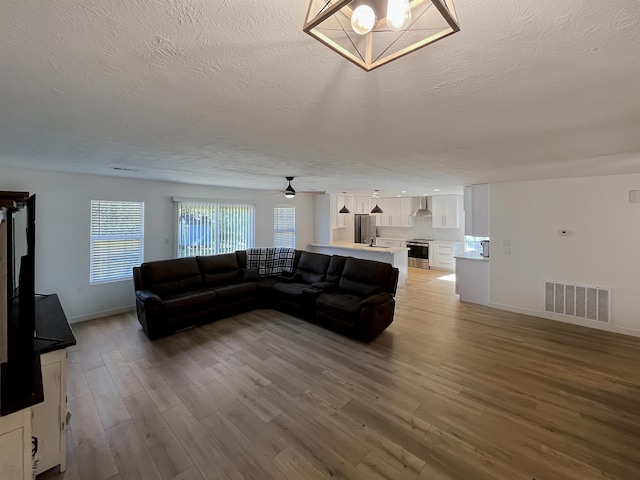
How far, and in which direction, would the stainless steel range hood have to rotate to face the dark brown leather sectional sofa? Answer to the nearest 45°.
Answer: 0° — it already faces it

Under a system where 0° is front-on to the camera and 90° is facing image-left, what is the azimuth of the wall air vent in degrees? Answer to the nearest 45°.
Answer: approximately 45°

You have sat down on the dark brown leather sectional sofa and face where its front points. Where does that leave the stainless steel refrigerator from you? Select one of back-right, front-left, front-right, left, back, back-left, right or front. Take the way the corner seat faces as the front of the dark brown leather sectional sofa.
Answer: back-left

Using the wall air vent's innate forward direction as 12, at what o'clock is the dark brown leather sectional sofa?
The dark brown leather sectional sofa is roughly at 12 o'clock from the wall air vent.

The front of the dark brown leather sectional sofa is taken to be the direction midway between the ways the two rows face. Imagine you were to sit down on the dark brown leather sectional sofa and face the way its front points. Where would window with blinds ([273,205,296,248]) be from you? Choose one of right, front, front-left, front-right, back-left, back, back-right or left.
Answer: back

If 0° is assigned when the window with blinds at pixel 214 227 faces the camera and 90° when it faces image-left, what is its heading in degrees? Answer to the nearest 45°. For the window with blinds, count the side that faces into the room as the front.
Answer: approximately 315°
